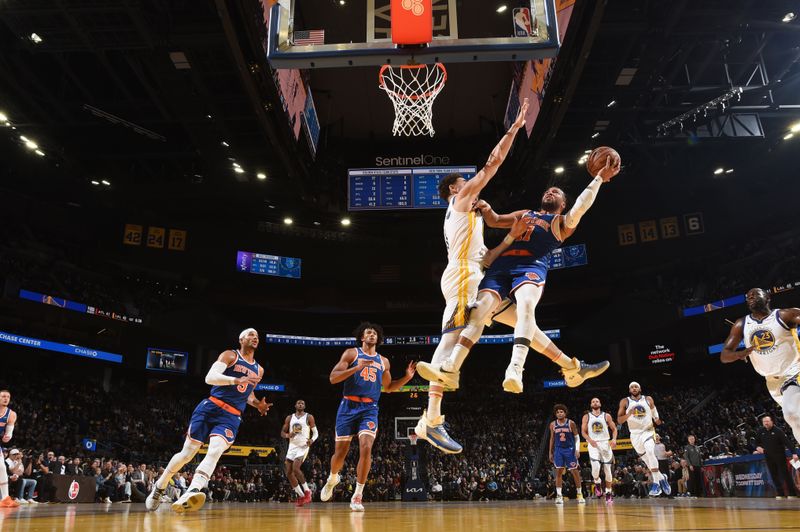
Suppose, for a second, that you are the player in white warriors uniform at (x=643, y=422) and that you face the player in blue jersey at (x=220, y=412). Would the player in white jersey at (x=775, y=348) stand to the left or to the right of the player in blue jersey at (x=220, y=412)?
left

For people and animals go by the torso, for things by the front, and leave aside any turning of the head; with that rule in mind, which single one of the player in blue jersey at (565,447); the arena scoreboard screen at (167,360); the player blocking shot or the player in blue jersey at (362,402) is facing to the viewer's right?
the player blocking shot

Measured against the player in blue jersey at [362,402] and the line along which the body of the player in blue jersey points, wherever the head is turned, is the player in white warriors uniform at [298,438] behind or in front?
behind

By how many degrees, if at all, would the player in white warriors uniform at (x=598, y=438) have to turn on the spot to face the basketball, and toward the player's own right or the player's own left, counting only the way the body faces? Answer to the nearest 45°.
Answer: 0° — they already face it

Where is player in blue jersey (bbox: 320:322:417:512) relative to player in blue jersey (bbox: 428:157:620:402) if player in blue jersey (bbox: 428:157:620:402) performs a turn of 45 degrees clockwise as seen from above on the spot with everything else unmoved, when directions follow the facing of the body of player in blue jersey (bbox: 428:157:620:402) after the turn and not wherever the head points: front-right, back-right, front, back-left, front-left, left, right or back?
front-right

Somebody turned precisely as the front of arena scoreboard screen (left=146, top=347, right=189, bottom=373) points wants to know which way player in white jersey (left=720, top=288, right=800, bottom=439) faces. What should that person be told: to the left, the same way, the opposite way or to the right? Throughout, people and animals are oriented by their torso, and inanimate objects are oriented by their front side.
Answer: to the right

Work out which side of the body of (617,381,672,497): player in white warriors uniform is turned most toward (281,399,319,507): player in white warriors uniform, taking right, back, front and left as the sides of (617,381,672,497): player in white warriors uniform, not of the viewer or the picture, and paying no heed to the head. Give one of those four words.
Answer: right

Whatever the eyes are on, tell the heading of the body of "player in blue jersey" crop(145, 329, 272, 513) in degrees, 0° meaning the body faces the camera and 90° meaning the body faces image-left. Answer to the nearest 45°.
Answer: approximately 315°

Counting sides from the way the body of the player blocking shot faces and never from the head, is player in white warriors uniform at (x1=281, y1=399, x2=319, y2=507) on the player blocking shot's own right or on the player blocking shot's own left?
on the player blocking shot's own left

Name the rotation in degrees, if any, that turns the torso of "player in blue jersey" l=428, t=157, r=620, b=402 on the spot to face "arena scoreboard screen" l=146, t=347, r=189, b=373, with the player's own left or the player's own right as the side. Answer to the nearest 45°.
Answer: approximately 90° to the player's own right

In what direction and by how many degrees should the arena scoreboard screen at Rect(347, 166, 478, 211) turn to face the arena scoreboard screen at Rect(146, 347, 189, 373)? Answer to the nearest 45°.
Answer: approximately 135° to its right
